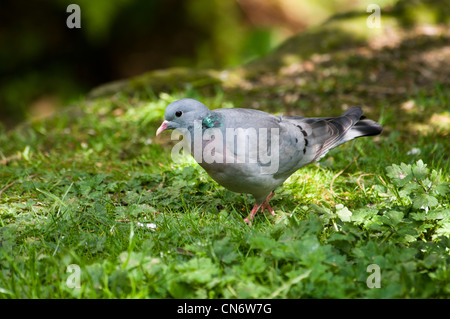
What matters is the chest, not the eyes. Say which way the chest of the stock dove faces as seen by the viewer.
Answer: to the viewer's left

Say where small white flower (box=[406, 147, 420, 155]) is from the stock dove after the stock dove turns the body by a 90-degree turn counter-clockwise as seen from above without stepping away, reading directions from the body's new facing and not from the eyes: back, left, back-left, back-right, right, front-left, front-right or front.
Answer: back-left
